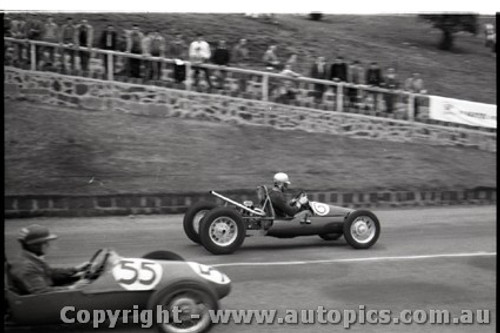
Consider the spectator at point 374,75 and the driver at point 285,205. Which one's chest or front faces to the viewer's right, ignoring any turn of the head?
the driver

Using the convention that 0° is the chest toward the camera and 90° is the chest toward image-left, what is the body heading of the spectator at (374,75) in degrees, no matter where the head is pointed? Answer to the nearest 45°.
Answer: approximately 0°

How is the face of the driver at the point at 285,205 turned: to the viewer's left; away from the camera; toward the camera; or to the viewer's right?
to the viewer's right

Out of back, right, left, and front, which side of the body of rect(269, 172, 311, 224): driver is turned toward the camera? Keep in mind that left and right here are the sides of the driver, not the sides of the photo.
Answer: right

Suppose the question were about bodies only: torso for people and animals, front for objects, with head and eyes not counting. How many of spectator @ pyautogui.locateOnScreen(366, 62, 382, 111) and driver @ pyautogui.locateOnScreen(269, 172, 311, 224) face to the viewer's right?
1

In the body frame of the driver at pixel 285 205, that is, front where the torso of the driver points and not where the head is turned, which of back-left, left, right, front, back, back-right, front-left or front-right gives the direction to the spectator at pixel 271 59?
left

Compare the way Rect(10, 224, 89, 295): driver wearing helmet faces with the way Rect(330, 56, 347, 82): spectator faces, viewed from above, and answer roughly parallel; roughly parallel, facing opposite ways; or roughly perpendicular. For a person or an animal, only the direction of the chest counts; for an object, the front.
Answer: roughly perpendicular

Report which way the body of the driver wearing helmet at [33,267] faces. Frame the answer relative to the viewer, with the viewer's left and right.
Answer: facing to the right of the viewer

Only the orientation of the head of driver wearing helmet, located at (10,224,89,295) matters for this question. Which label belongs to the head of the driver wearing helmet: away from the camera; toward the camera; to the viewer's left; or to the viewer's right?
to the viewer's right
